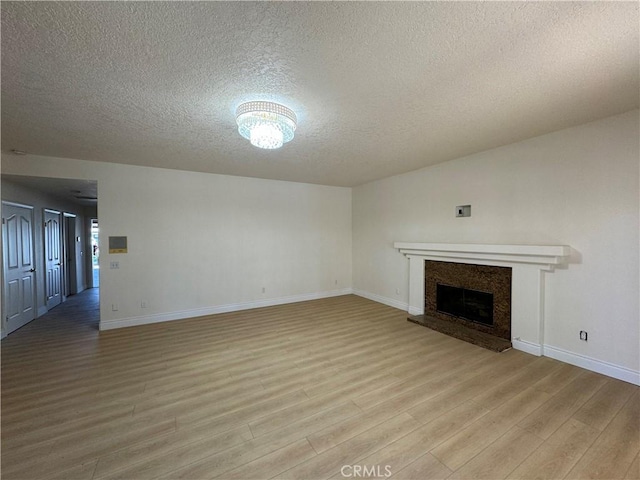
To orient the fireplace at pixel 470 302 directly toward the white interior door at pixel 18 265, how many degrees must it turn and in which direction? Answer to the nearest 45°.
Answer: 0° — it already faces it

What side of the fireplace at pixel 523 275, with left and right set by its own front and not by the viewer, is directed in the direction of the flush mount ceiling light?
front

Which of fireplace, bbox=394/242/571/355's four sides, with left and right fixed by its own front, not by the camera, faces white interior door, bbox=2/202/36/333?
front

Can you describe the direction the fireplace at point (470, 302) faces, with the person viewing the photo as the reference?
facing the viewer and to the left of the viewer
